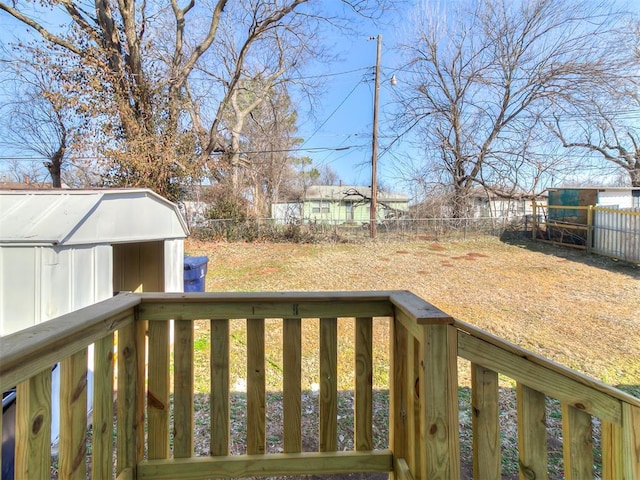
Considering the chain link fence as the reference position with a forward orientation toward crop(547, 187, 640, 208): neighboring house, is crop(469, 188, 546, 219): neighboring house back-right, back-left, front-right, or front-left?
front-left

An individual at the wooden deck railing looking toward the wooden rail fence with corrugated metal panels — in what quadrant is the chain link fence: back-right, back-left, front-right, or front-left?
front-left

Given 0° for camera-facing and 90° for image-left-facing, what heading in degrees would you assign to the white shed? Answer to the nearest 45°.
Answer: approximately 315°

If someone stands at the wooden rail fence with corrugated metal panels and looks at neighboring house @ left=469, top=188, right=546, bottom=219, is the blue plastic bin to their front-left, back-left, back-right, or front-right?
back-left

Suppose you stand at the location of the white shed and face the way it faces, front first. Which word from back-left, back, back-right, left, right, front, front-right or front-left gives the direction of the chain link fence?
left

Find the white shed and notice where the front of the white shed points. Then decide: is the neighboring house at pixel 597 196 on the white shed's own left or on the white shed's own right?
on the white shed's own left

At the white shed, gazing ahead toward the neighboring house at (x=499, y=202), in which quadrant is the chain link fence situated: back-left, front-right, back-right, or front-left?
front-left

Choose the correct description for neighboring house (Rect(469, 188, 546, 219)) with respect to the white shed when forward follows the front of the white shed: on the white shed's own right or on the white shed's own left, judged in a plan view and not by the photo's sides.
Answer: on the white shed's own left

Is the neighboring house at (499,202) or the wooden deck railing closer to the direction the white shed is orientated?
the wooden deck railing

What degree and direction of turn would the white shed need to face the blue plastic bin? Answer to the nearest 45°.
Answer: approximately 90° to its left
